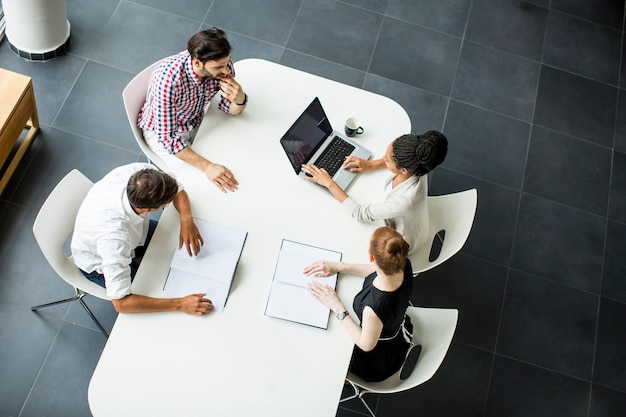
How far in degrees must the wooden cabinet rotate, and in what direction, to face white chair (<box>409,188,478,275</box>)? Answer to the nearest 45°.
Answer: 0° — it already faces it

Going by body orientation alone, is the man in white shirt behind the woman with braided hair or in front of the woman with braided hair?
in front

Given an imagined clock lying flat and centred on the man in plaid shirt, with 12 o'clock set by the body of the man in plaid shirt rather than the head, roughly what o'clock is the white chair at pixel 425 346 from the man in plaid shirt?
The white chair is roughly at 12 o'clock from the man in plaid shirt.

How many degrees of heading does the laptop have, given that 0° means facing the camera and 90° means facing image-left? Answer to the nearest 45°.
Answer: approximately 315°

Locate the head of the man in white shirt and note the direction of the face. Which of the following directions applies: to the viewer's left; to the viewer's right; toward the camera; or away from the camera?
to the viewer's right

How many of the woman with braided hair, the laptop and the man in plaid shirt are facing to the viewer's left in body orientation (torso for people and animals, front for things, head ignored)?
1

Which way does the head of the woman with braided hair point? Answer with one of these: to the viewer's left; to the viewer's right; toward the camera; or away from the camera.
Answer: to the viewer's left

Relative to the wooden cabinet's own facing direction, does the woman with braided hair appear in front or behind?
in front

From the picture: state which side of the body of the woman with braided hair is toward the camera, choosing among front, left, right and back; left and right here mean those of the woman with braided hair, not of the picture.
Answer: left

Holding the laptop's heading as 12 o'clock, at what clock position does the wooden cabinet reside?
The wooden cabinet is roughly at 5 o'clock from the laptop.
